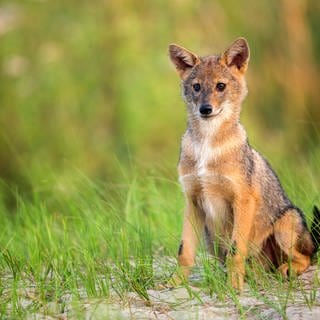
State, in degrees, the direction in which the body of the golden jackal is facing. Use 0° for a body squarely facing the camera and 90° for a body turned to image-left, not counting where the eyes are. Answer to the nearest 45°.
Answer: approximately 45°
